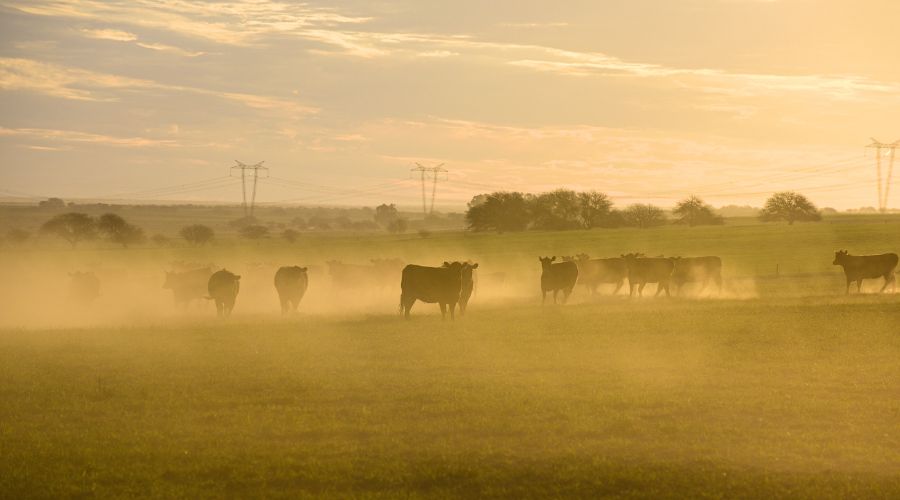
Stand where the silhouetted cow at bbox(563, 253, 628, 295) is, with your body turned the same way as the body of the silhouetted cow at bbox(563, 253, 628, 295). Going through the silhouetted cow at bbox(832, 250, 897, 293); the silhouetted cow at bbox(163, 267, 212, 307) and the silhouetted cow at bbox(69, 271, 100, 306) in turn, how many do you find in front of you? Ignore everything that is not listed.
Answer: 2

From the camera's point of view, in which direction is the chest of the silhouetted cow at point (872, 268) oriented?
to the viewer's left

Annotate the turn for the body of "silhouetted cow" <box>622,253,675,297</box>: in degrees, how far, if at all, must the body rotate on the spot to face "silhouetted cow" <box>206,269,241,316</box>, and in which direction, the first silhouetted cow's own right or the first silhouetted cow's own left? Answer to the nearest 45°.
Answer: approximately 45° to the first silhouetted cow's own left

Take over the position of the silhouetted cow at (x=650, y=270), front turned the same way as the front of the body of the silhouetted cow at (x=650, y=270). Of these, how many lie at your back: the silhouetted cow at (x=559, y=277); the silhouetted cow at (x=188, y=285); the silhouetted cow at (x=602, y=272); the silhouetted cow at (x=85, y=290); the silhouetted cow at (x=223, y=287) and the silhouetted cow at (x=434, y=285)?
0

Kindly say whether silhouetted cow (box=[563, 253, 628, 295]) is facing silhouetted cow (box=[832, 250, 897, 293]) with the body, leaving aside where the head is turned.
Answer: no

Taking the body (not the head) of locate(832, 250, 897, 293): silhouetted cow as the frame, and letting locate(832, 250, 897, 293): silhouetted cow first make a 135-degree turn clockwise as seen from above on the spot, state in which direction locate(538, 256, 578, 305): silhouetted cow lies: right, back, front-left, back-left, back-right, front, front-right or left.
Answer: back

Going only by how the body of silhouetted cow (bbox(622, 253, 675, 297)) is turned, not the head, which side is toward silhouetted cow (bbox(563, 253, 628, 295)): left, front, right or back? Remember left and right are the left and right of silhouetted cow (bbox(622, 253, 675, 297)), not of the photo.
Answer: front

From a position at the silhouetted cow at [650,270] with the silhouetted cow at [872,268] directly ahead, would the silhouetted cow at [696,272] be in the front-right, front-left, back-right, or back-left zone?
front-left

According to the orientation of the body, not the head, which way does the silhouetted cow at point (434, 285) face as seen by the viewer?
to the viewer's right

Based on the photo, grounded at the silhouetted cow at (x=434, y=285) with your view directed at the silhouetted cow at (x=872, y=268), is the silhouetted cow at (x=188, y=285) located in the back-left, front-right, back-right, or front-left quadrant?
back-left

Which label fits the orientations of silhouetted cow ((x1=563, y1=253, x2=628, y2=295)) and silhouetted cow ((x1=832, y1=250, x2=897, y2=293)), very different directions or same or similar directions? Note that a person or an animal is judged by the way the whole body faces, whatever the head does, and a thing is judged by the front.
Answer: same or similar directions

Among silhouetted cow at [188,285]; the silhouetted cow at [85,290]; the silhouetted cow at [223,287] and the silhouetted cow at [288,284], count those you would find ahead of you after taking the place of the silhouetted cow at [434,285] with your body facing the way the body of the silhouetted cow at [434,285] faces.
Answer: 0

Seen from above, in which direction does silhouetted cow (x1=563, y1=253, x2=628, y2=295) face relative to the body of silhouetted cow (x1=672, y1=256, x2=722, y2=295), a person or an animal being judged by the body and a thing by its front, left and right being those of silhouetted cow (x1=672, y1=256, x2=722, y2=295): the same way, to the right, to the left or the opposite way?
the same way

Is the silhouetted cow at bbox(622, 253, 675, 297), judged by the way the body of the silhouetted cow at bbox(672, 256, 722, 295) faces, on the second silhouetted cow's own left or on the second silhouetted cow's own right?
on the second silhouetted cow's own left

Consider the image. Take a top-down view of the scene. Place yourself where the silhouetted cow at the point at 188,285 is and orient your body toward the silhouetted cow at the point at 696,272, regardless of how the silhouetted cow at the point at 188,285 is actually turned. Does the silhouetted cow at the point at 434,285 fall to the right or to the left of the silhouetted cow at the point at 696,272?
right

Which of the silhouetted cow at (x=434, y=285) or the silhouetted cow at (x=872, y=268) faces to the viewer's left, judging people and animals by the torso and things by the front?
the silhouetted cow at (x=872, y=268)

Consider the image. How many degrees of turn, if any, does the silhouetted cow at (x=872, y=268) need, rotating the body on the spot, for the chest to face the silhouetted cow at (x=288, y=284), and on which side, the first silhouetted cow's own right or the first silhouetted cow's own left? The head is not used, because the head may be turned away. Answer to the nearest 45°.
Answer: approximately 45° to the first silhouetted cow's own left

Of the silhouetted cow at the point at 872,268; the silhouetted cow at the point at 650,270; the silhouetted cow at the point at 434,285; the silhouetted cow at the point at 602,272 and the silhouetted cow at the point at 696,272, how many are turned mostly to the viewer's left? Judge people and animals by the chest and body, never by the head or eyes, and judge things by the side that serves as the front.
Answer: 4

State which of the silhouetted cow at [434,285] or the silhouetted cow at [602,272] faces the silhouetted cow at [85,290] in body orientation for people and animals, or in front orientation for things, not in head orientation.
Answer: the silhouetted cow at [602,272]
